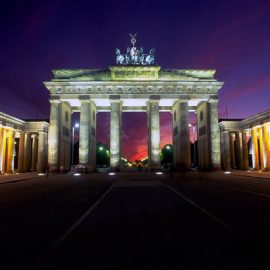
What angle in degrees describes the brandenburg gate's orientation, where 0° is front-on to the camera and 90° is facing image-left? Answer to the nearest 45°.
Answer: approximately 0°
